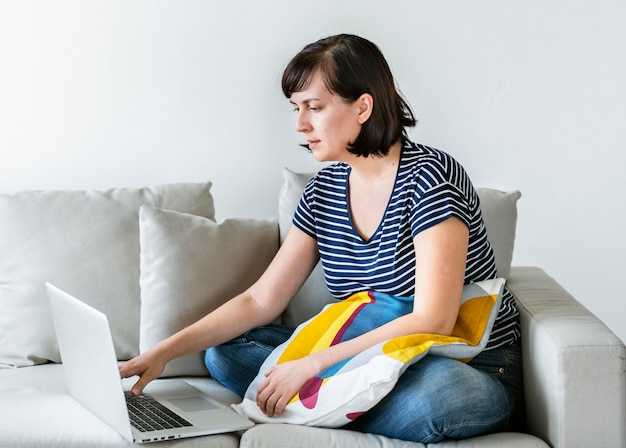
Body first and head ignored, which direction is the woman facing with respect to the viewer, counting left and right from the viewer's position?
facing the viewer and to the left of the viewer

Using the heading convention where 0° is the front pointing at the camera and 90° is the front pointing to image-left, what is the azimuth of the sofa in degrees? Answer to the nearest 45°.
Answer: approximately 0°

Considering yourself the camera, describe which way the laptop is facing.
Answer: facing away from the viewer and to the right of the viewer

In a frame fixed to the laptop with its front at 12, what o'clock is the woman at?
The woman is roughly at 1 o'clock from the laptop.

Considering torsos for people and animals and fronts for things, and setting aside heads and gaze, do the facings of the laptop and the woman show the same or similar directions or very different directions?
very different directions
